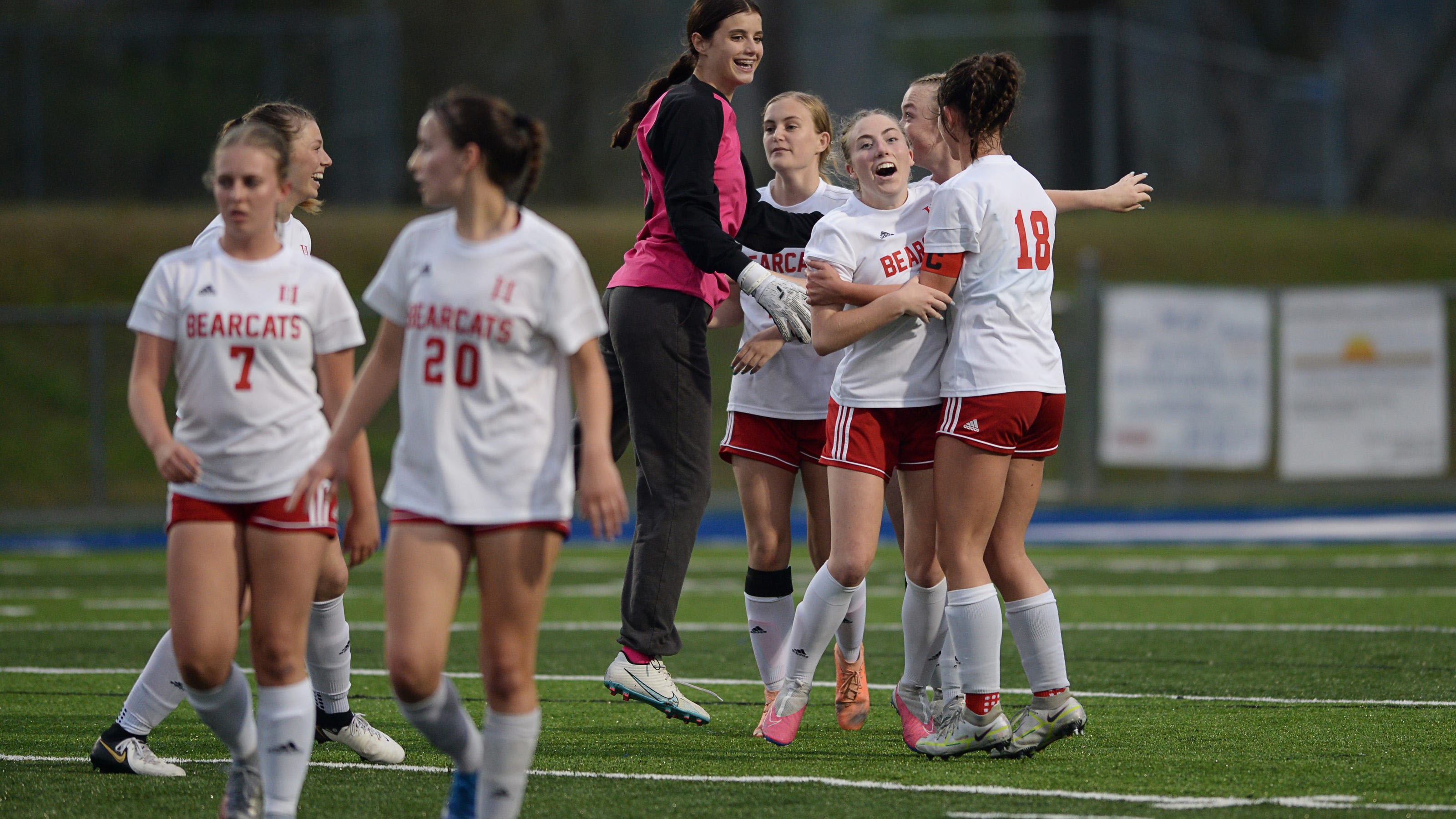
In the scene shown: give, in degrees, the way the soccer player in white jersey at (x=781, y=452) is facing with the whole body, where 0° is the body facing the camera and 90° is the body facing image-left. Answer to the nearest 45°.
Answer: approximately 45°

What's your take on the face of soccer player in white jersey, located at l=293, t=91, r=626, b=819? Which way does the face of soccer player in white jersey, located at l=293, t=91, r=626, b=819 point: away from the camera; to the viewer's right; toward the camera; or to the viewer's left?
to the viewer's left

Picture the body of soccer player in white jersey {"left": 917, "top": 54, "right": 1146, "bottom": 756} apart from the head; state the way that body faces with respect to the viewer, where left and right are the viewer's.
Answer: facing away from the viewer and to the left of the viewer

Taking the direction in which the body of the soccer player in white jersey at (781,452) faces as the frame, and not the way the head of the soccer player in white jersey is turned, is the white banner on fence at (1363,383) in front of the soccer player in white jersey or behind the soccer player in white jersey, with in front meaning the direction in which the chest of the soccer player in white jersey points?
behind

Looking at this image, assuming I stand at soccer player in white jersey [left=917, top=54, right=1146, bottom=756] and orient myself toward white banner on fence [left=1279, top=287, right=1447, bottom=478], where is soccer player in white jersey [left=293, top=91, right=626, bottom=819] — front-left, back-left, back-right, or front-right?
back-left

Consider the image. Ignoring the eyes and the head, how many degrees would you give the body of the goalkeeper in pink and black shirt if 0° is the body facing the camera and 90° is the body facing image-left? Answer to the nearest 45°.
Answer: approximately 270°

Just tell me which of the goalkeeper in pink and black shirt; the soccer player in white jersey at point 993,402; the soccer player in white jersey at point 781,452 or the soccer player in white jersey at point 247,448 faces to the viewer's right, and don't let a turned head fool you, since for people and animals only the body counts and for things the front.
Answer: the goalkeeper in pink and black shirt

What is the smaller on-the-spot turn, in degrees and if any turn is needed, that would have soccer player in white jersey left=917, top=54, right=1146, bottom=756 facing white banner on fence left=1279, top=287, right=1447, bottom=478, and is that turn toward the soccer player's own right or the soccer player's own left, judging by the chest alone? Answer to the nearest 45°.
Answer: approximately 45° to the soccer player's own right
